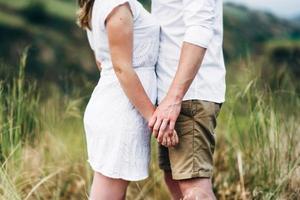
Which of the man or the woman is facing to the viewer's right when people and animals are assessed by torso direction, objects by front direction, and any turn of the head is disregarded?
the woman

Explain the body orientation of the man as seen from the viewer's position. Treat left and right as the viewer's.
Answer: facing to the left of the viewer

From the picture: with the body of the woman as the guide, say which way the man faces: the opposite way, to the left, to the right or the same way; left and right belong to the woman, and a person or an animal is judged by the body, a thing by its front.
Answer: the opposite way

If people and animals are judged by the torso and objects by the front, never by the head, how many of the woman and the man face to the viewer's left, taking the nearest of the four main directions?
1

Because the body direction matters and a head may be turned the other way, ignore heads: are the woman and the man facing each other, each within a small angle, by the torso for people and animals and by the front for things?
yes

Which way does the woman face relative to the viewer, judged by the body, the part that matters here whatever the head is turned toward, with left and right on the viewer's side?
facing to the right of the viewer
